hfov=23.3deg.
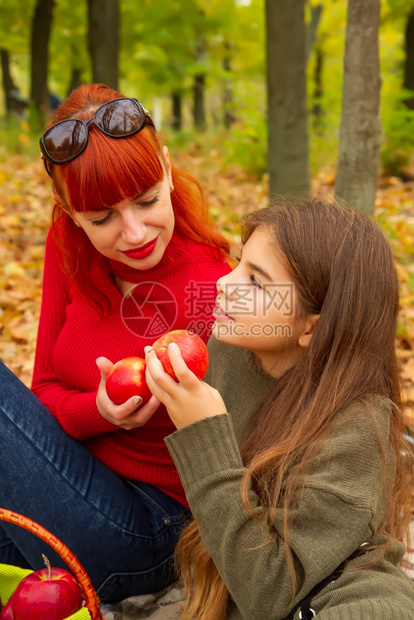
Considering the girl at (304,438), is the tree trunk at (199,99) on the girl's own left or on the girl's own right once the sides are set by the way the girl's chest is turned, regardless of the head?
on the girl's own right

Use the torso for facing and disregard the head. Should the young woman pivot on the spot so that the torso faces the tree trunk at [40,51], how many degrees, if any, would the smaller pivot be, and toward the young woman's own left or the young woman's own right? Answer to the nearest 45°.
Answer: approximately 135° to the young woman's own right

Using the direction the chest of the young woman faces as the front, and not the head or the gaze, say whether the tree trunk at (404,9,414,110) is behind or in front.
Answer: behind

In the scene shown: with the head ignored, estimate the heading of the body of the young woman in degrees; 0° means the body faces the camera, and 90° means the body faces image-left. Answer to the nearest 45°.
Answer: approximately 45°

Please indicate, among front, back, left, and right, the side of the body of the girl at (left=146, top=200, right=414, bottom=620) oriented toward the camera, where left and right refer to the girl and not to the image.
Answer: left

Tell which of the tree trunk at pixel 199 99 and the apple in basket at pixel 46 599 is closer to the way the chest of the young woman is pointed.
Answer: the apple in basket

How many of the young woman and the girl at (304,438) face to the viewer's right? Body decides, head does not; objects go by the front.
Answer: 0

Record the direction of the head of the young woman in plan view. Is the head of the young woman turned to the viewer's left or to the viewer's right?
to the viewer's right

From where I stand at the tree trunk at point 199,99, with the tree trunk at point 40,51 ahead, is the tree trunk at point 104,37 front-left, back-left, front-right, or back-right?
front-left

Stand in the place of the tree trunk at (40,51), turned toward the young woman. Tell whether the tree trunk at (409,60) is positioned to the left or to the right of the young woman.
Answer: left

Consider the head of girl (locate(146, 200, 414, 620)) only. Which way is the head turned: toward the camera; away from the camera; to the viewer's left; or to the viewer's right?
to the viewer's left

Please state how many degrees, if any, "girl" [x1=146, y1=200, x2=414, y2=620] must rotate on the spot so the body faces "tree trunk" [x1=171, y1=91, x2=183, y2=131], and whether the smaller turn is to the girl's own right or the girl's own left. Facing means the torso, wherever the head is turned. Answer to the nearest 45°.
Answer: approximately 90° to the girl's own right
